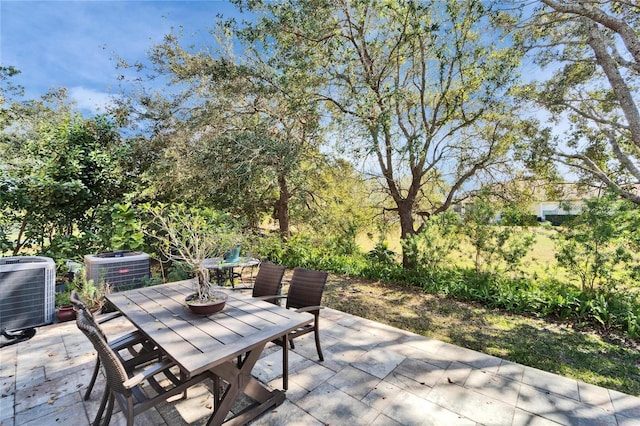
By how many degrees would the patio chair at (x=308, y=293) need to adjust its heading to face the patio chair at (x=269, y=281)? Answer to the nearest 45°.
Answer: approximately 90° to its right

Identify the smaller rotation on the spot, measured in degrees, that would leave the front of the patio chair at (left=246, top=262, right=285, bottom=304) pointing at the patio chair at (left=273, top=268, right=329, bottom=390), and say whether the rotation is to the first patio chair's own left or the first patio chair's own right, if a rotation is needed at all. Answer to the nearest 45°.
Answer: approximately 90° to the first patio chair's own left

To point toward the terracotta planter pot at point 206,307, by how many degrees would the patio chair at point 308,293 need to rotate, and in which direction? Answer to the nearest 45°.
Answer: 0° — it already faces it

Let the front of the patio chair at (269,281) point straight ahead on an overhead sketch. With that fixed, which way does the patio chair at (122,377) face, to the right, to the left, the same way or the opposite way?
the opposite way

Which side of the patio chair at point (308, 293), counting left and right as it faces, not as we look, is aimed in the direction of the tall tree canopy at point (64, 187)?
right

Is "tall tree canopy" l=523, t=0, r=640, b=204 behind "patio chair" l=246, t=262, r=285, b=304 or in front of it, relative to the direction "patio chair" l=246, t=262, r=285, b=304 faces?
behind

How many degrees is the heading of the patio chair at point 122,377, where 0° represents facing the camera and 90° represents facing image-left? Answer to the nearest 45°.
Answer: approximately 225°

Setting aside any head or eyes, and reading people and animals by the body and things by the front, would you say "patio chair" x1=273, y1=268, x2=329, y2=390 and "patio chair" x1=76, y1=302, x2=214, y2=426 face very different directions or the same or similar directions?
very different directions

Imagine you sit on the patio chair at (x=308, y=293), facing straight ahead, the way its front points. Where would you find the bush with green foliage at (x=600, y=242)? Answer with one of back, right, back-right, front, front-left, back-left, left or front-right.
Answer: back-left

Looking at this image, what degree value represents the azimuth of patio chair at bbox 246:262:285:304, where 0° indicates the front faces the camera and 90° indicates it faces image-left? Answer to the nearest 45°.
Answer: approximately 45°

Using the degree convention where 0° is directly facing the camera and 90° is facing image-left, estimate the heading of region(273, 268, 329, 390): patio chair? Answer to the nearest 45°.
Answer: approximately 45°

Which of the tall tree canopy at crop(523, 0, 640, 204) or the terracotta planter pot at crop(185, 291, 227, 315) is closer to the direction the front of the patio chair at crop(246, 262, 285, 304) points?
the terracotta planter pot
